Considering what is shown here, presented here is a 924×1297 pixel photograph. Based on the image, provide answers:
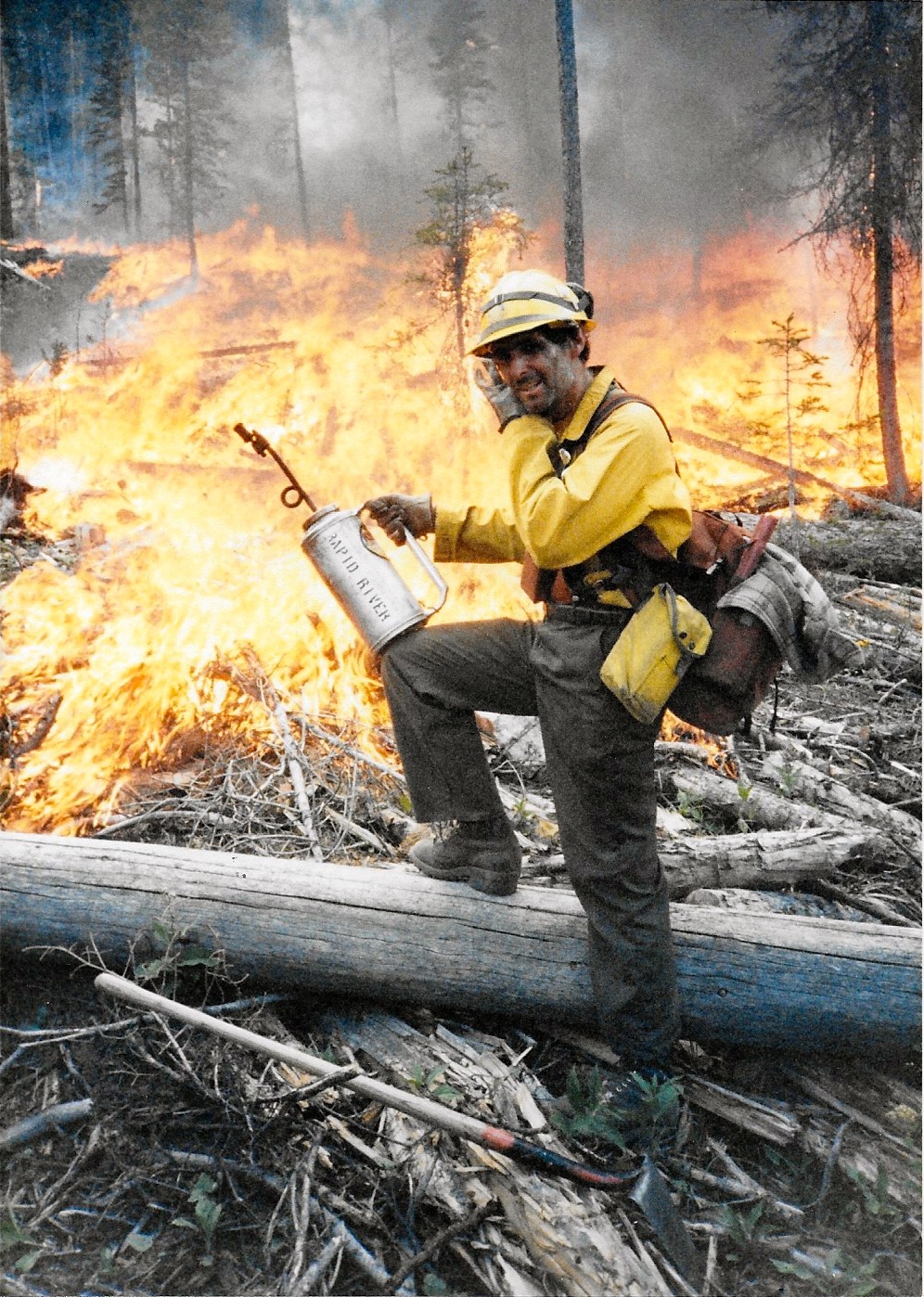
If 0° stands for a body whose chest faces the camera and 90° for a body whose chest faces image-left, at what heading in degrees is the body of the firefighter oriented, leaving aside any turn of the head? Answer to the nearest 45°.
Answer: approximately 45°

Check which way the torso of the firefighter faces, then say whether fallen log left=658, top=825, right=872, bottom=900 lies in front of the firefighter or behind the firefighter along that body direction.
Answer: behind

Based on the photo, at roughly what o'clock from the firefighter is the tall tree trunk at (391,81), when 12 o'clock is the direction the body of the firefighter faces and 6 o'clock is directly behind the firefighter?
The tall tree trunk is roughly at 4 o'clock from the firefighter.

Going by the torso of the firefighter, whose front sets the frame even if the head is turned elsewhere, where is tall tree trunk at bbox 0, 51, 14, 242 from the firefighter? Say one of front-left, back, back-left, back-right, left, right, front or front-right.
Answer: right

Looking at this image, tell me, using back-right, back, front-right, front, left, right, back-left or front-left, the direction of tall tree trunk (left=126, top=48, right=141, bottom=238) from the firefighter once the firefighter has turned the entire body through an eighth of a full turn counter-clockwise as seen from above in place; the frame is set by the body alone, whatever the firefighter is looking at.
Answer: back-right

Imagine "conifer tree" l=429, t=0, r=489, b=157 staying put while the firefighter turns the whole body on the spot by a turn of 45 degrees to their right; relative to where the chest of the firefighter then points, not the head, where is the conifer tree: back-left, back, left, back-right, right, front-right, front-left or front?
right

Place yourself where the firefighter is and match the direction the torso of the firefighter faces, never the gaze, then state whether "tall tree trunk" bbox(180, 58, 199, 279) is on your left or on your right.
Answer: on your right

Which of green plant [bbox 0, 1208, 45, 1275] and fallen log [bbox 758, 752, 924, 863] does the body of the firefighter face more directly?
the green plant

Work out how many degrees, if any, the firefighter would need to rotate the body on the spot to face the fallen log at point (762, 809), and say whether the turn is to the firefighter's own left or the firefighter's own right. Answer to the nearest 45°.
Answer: approximately 180°

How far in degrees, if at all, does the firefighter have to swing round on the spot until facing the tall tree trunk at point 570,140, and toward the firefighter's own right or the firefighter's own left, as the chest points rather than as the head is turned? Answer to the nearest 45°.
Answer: approximately 135° to the firefighter's own right

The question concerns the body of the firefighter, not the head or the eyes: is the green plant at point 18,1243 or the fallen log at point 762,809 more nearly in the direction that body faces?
the green plant
